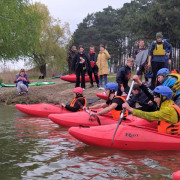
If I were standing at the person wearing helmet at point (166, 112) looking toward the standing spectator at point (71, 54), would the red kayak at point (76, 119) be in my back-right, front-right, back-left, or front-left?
front-left

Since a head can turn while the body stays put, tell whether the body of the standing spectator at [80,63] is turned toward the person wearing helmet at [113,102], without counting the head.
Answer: yes

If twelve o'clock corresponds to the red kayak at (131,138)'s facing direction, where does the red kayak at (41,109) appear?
the red kayak at (41,109) is roughly at 2 o'clock from the red kayak at (131,138).

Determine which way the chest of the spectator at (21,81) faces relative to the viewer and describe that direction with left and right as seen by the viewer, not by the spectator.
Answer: facing the viewer

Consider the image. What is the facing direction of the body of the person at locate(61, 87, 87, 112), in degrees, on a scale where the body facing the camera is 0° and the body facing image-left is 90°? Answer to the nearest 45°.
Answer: approximately 90°

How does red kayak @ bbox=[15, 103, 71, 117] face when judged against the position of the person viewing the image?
facing to the left of the viewer

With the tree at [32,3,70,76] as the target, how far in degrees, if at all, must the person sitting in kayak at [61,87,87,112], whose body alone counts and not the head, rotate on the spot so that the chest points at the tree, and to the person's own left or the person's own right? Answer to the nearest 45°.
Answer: approximately 90° to the person's own right

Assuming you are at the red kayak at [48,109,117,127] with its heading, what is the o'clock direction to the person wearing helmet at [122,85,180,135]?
The person wearing helmet is roughly at 8 o'clock from the red kayak.

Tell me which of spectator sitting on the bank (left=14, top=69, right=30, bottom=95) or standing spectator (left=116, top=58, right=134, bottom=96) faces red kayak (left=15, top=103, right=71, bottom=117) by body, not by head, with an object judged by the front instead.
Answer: spectator sitting on the bank (left=14, top=69, right=30, bottom=95)

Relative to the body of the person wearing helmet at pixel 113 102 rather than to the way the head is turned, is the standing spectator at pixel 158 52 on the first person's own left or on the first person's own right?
on the first person's own right

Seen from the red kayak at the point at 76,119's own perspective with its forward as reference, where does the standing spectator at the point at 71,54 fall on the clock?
The standing spectator is roughly at 3 o'clock from the red kayak.

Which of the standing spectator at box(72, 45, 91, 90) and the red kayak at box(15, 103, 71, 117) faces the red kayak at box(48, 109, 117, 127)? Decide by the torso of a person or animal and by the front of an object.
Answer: the standing spectator

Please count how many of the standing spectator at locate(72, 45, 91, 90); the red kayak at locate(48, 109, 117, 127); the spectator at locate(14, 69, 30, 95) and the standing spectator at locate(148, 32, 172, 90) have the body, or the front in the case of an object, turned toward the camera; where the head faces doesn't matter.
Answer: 3

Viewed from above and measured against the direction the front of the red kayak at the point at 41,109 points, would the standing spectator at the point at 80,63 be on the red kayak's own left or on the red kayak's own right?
on the red kayak's own right

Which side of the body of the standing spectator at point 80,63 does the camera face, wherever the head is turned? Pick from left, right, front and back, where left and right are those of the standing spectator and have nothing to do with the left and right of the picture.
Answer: front

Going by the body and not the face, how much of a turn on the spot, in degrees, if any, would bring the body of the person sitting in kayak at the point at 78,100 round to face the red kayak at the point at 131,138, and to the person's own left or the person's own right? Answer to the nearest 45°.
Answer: approximately 90° to the person's own left

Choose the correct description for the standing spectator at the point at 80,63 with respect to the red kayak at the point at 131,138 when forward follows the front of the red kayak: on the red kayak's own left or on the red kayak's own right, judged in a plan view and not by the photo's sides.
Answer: on the red kayak's own right

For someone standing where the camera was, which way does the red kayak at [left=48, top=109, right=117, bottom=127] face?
facing to the left of the viewer

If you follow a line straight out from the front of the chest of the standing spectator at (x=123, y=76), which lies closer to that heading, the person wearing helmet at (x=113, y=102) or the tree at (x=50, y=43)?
the person wearing helmet

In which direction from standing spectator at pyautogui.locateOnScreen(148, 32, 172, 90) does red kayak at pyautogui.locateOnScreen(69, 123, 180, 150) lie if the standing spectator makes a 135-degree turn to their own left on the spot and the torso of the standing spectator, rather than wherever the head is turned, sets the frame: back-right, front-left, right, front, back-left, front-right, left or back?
back-right

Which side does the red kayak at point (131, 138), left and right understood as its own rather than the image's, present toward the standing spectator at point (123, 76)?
right
